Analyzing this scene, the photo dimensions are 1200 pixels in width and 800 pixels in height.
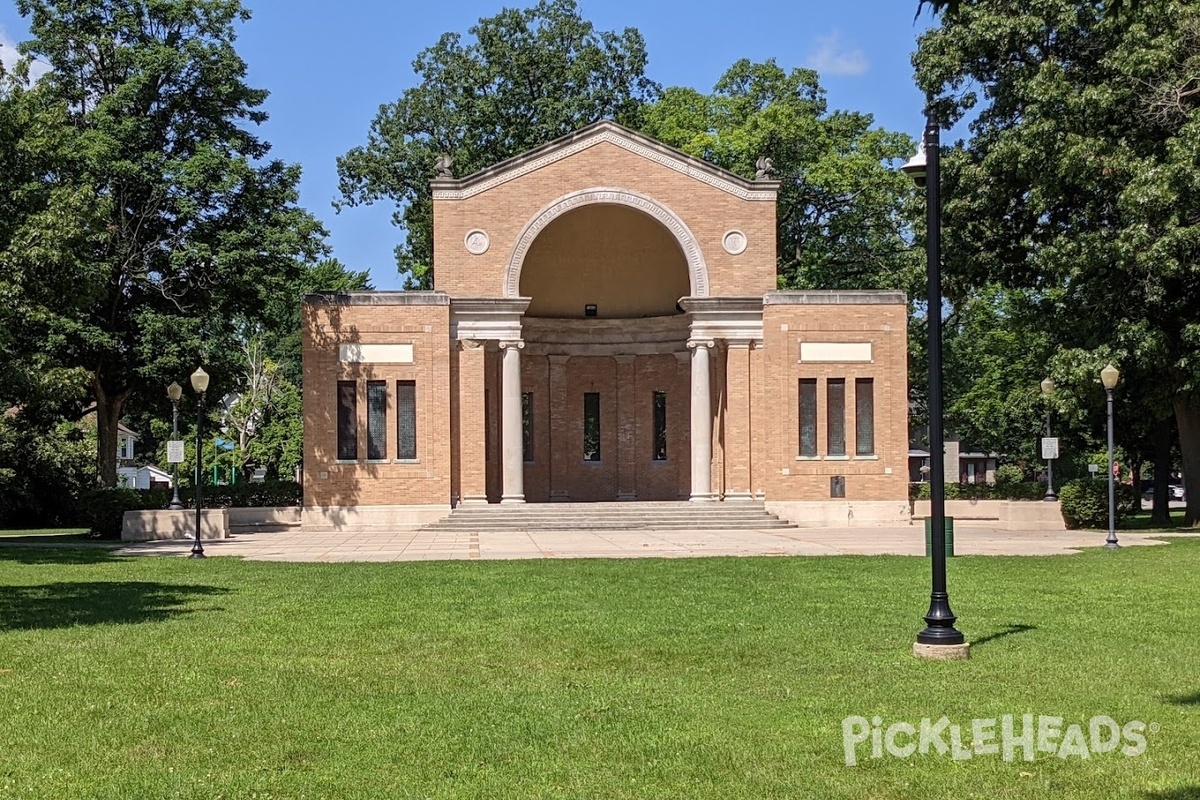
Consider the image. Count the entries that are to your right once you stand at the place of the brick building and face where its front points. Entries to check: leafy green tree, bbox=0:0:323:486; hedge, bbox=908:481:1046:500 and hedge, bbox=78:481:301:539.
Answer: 2

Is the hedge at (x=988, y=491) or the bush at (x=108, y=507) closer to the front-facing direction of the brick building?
the bush

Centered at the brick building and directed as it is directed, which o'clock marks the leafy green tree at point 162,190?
The leafy green tree is roughly at 3 o'clock from the brick building.

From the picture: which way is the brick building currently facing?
toward the camera

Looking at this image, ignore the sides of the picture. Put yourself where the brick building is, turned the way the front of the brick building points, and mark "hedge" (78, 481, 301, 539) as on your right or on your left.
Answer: on your right

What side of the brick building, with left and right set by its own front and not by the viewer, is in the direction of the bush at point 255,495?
right

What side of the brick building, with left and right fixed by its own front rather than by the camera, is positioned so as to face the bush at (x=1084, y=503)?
left

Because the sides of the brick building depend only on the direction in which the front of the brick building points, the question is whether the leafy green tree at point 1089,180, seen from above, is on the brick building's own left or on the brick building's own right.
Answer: on the brick building's own left

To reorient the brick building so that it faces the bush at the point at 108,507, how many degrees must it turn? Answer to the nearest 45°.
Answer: approximately 90° to its right

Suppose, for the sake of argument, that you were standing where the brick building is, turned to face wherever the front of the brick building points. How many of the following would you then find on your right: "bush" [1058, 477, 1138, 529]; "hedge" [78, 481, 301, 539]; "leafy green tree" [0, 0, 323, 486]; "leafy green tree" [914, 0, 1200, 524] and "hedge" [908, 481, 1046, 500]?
2

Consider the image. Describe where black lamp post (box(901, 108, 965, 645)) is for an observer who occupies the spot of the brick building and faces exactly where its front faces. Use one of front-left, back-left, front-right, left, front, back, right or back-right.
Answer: front

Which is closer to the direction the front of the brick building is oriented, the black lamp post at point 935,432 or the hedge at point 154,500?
the black lamp post

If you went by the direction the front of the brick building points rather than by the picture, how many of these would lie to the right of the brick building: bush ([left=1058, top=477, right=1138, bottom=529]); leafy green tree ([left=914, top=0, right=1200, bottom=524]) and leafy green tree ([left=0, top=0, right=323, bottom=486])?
1
